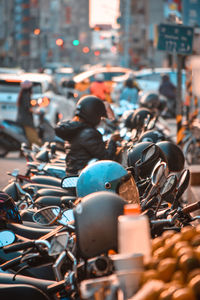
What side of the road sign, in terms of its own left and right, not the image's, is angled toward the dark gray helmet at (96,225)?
front

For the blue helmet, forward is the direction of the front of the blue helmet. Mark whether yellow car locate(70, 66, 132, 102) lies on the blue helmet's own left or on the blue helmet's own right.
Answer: on the blue helmet's own left

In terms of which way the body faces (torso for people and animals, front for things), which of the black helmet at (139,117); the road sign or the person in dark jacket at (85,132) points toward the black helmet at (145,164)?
the road sign

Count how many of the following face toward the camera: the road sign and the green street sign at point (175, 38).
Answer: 2

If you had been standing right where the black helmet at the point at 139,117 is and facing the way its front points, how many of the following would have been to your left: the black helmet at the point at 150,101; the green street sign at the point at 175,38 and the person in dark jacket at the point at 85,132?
2

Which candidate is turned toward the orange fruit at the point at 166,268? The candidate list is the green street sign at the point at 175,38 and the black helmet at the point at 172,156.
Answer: the green street sign

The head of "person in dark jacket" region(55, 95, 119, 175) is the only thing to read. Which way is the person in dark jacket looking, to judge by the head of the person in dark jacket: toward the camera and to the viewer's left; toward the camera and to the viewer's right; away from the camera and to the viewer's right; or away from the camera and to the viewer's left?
away from the camera and to the viewer's right

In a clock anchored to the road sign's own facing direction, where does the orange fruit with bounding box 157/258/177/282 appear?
The orange fruit is roughly at 12 o'clock from the road sign.

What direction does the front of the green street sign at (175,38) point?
toward the camera

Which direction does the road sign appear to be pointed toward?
toward the camera

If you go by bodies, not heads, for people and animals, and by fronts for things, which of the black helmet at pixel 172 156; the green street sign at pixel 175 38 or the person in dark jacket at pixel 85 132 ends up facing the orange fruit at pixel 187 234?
the green street sign

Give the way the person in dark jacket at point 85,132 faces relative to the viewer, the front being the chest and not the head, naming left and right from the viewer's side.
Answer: facing away from the viewer and to the right of the viewer

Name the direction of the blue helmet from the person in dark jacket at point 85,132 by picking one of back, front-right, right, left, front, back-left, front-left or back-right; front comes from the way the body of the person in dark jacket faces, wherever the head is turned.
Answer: back-right

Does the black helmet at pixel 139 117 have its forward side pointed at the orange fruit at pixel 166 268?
no

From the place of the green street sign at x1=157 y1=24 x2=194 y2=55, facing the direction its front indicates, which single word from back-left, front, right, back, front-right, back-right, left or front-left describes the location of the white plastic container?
front

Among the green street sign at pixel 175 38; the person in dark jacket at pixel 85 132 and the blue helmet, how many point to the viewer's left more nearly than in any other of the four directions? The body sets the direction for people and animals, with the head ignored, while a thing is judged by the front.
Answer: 0

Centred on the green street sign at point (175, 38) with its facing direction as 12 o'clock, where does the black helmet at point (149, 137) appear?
The black helmet is roughly at 12 o'clock from the green street sign.
